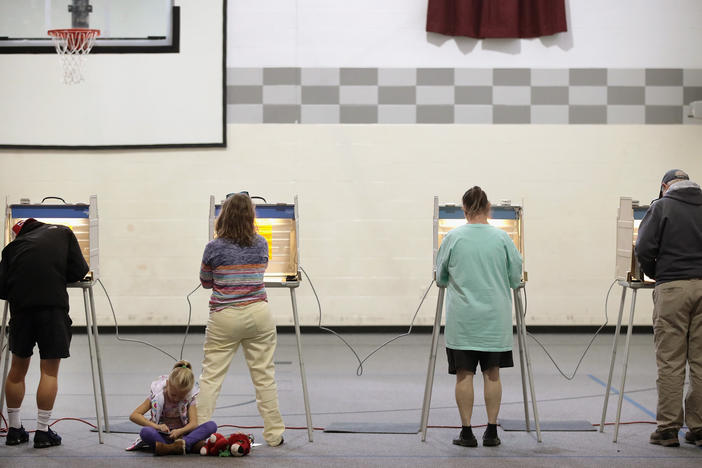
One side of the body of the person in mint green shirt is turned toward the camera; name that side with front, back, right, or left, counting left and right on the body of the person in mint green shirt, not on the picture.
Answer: back

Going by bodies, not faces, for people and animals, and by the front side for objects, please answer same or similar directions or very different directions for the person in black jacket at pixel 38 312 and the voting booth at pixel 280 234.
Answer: very different directions

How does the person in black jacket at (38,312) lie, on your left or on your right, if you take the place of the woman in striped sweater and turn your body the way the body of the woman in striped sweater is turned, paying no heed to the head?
on your left

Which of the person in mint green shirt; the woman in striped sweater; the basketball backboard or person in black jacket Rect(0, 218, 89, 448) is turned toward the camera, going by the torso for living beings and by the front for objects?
the basketball backboard

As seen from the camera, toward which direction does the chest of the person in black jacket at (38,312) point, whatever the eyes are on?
away from the camera

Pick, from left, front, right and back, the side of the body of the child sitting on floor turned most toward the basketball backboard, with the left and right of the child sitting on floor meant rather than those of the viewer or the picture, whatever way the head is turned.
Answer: back

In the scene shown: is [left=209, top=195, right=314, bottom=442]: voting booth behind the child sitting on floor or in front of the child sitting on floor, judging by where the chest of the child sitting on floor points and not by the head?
behind

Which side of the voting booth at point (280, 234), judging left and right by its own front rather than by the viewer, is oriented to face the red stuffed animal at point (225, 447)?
front

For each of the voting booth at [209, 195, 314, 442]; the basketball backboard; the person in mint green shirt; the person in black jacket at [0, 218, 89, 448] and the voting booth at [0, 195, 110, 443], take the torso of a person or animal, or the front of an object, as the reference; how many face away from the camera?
2

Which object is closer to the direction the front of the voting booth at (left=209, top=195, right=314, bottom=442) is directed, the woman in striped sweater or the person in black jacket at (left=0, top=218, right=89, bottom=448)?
the woman in striped sweater

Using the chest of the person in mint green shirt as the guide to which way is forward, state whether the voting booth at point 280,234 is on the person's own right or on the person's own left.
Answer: on the person's own left

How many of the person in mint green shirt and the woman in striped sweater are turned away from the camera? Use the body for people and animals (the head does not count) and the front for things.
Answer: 2

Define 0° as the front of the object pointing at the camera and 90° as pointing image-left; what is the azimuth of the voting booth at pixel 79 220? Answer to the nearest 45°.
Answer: approximately 0°
